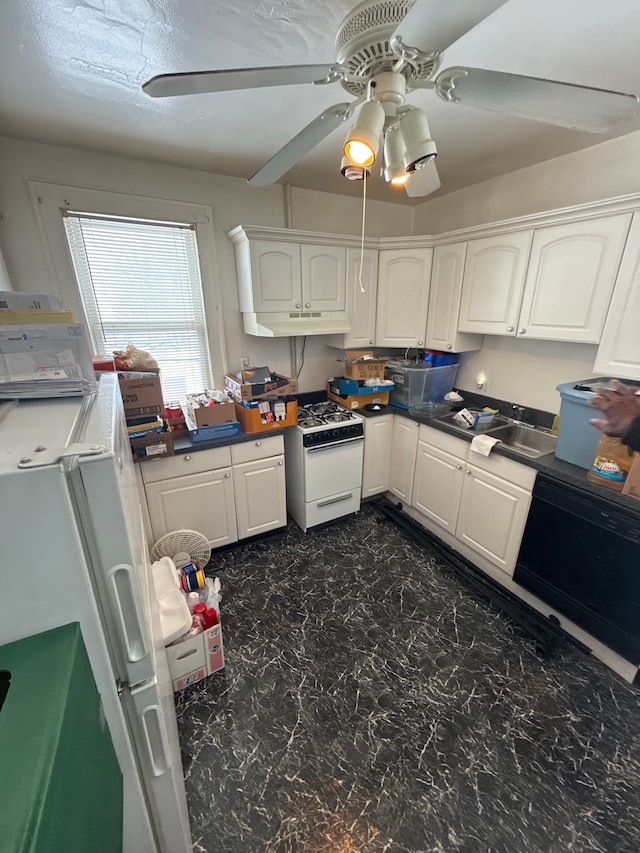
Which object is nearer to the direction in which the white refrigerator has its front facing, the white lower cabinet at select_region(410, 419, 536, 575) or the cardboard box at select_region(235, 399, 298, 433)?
the white lower cabinet

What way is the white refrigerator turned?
to the viewer's right

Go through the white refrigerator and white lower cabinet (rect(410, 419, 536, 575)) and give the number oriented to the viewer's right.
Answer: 1

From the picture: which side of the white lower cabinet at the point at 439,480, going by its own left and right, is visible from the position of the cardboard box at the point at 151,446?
front

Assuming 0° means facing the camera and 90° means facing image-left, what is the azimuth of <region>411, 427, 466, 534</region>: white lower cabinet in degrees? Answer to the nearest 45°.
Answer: approximately 45°

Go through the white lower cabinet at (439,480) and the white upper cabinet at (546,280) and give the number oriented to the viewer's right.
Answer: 0

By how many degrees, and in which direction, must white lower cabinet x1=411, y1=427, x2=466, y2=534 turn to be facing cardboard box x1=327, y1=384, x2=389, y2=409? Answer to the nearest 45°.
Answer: approximately 45° to its right

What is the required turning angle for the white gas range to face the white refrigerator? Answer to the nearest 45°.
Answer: approximately 45° to its right

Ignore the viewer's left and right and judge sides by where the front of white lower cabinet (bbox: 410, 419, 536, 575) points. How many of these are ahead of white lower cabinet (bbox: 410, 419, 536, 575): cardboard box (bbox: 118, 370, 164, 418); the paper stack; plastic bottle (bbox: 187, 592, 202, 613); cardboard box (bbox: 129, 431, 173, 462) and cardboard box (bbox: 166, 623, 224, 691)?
5

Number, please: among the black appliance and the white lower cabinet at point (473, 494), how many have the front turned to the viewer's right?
0

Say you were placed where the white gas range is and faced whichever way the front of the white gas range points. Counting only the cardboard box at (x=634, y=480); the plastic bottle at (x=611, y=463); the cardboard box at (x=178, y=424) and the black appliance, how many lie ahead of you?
3

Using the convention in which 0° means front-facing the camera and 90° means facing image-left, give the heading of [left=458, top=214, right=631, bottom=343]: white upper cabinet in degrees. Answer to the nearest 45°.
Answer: approximately 45°

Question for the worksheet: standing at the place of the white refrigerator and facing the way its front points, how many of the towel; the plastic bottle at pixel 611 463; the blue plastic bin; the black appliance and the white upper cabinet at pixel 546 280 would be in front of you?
5

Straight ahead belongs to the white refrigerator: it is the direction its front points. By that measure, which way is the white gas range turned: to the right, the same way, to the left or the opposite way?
to the right

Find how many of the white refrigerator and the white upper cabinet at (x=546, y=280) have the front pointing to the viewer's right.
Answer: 1

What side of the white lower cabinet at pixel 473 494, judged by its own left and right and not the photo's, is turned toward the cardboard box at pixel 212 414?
front
